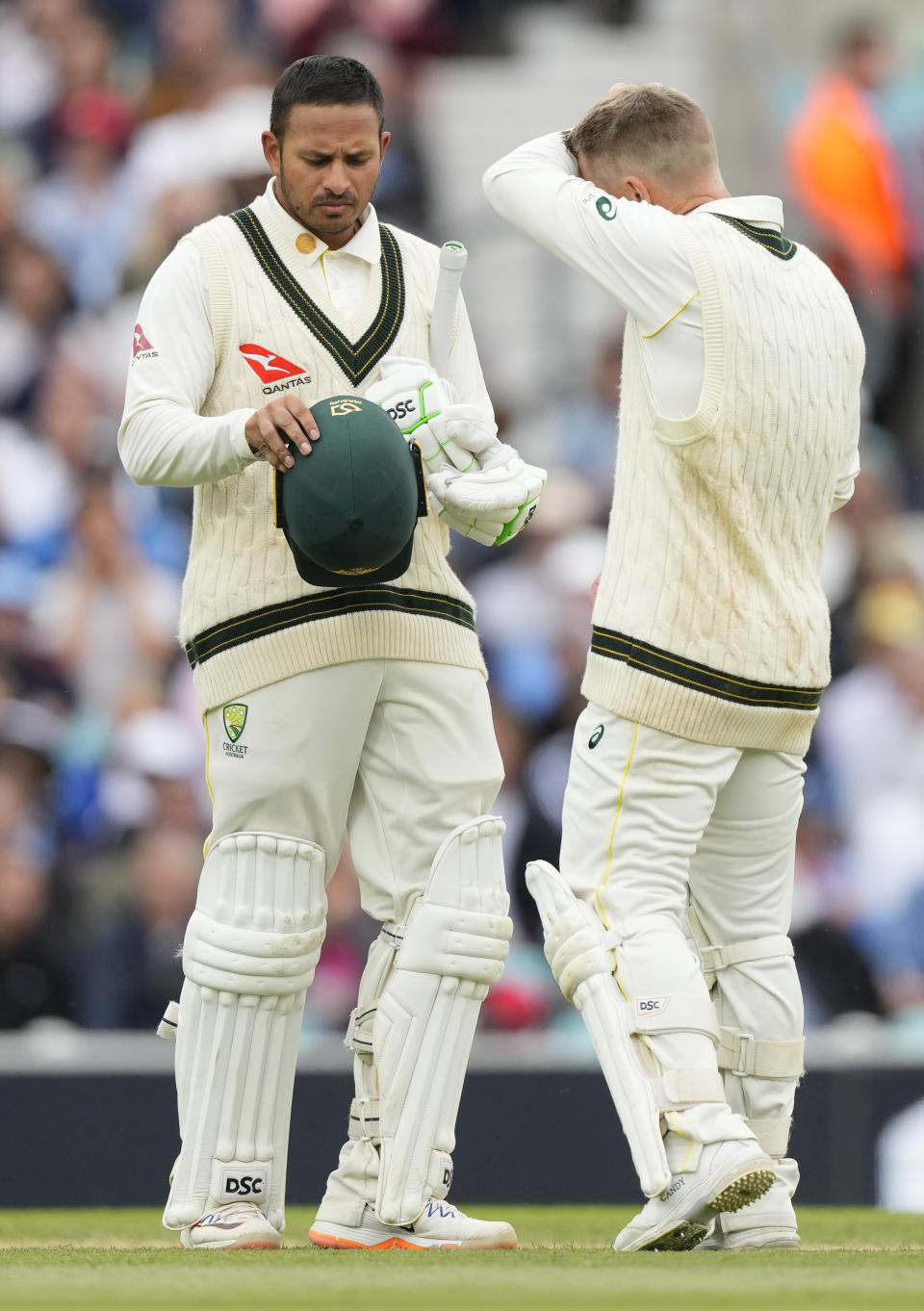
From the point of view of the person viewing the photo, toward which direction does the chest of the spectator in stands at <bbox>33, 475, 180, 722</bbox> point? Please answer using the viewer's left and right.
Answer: facing the viewer

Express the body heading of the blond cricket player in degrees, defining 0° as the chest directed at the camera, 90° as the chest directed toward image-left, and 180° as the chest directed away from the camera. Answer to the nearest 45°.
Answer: approximately 135°

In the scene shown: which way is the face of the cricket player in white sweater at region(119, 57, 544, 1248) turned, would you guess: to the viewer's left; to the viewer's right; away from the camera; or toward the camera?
toward the camera

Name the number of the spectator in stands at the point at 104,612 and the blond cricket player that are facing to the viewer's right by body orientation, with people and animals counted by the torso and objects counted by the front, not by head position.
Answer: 0

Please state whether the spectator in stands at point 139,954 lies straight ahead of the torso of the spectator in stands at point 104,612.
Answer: yes

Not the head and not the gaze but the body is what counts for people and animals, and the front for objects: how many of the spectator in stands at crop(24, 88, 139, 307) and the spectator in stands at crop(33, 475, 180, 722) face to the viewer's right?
0

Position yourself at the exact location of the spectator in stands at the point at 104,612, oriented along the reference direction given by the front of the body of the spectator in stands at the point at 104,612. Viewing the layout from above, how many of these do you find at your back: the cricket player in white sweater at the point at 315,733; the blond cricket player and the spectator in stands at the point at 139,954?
0
